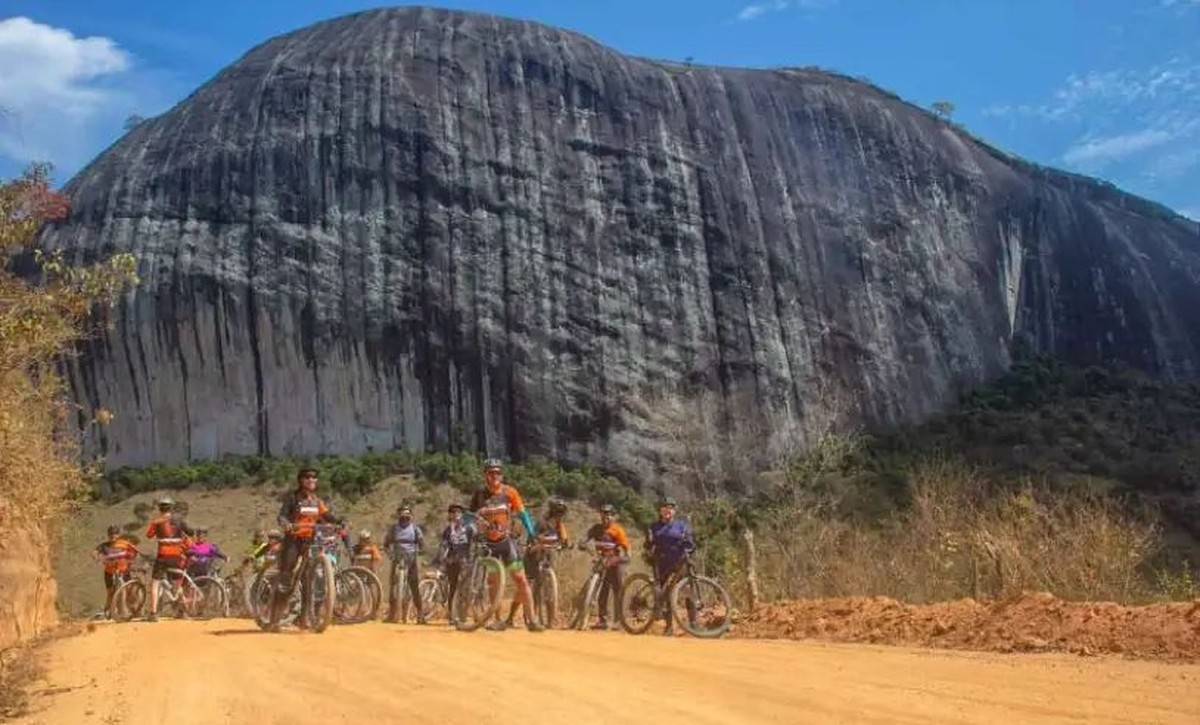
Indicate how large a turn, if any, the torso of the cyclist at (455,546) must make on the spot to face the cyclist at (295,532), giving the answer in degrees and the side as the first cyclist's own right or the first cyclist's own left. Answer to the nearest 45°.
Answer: approximately 45° to the first cyclist's own right

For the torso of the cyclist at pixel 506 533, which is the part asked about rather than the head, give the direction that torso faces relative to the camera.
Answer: toward the camera

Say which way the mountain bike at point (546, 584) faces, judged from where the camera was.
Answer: facing the viewer

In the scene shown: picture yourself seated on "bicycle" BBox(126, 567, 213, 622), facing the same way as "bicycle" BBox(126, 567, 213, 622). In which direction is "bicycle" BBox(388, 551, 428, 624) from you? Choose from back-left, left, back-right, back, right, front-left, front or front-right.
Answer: front-right

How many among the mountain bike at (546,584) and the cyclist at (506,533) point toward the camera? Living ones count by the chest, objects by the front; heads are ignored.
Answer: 2

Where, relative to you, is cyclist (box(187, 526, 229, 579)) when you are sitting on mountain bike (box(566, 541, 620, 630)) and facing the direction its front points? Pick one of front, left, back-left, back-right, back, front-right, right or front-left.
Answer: right
